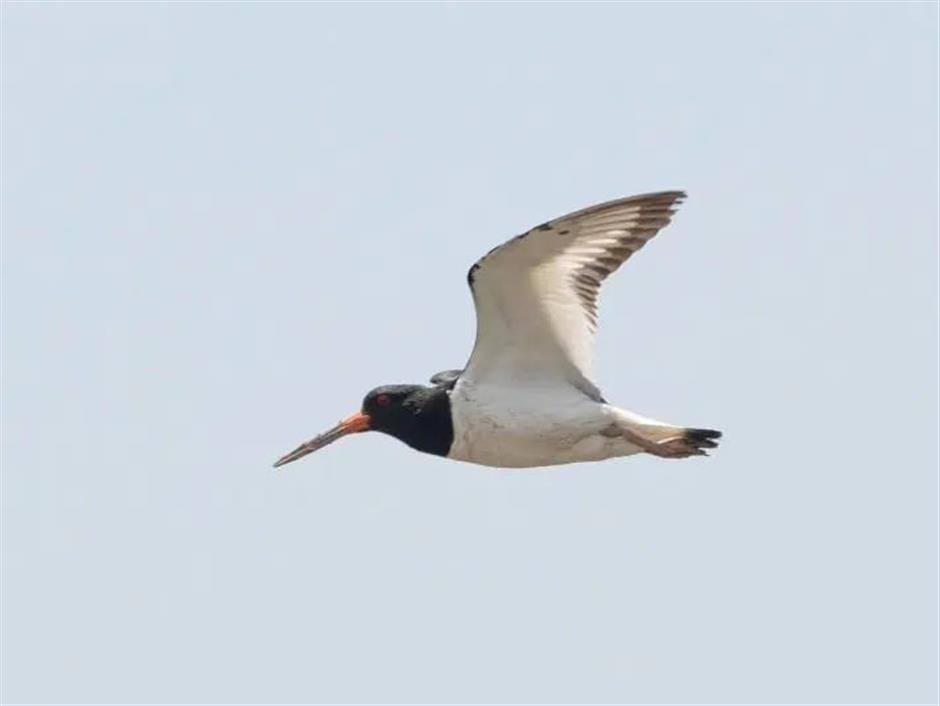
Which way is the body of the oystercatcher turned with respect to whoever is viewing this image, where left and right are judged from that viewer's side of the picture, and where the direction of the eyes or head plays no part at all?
facing to the left of the viewer
